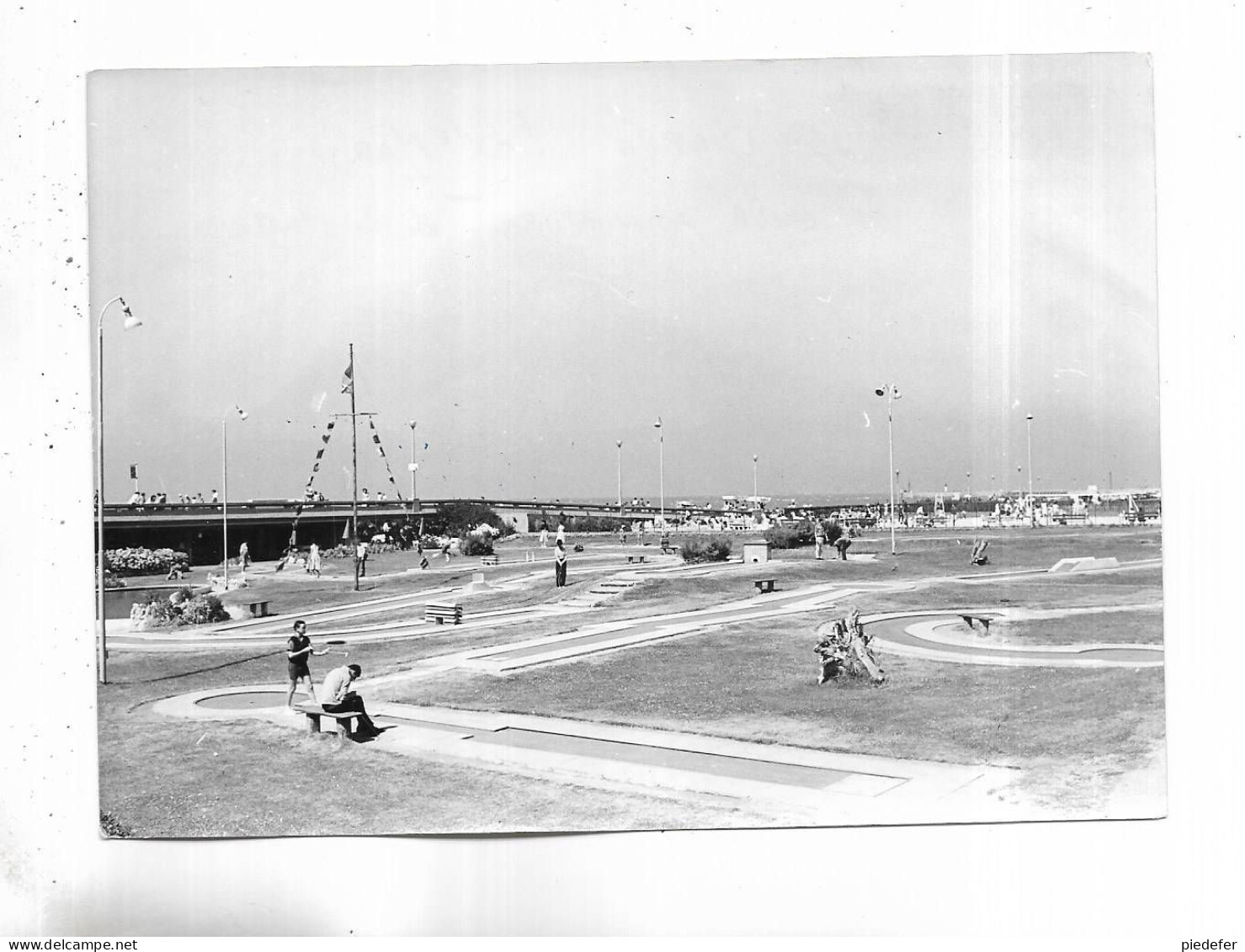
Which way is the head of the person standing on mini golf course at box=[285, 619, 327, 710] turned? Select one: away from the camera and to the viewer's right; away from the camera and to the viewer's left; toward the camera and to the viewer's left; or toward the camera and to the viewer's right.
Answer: toward the camera and to the viewer's right

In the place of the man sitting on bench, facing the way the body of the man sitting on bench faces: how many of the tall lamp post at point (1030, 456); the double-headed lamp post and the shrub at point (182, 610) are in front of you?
2

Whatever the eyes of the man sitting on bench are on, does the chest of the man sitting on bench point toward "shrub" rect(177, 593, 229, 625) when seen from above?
no

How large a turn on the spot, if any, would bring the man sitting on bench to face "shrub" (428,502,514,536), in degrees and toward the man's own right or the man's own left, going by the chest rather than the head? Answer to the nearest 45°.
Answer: approximately 45° to the man's own left

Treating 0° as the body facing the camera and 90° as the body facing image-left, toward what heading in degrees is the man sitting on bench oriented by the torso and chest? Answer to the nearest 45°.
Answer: approximately 270°

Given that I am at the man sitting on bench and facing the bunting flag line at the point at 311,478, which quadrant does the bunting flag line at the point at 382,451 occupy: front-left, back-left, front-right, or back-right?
front-right

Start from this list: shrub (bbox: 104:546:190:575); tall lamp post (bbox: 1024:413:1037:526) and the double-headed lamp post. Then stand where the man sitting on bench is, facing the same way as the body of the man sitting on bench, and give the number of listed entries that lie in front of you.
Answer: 2

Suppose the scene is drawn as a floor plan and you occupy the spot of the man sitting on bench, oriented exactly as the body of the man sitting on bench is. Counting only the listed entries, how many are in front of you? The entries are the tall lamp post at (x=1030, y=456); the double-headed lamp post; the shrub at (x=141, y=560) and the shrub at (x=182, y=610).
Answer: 2

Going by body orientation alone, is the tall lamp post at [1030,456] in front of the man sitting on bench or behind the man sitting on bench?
in front
